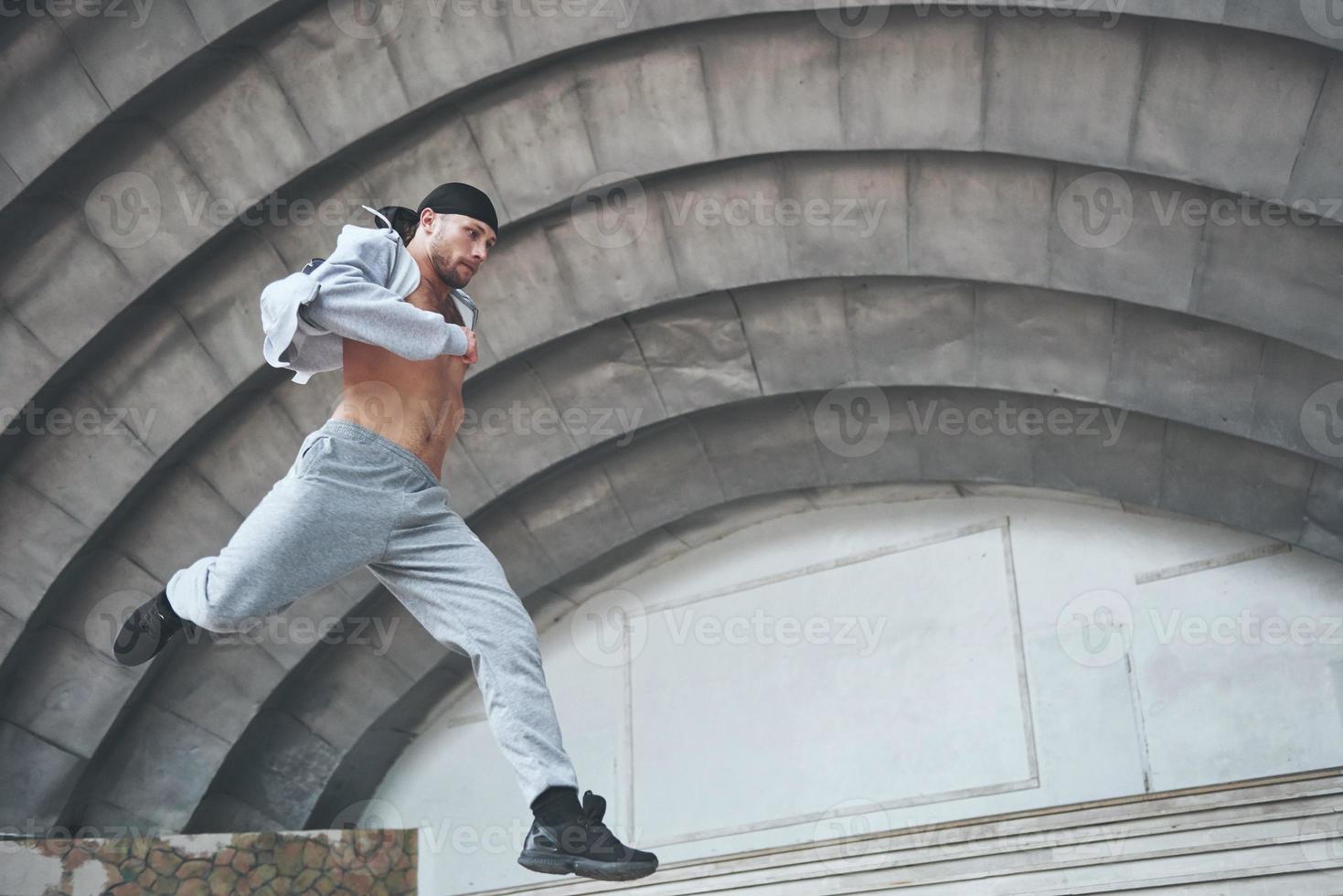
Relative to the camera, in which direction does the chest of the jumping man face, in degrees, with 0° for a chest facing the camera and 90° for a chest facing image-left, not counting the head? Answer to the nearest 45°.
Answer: approximately 315°

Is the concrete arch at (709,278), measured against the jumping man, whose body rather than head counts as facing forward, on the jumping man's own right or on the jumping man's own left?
on the jumping man's own left

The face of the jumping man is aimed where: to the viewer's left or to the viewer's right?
to the viewer's right

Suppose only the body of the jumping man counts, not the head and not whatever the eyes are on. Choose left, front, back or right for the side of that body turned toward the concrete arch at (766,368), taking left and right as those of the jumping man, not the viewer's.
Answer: left
